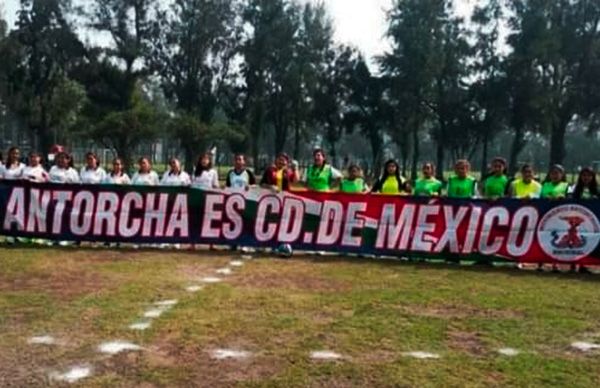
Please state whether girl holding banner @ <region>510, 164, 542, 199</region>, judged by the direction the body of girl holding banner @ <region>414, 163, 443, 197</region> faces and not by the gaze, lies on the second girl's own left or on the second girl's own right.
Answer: on the second girl's own left

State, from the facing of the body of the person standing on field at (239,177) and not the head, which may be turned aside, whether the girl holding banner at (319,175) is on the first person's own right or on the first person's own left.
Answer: on the first person's own left

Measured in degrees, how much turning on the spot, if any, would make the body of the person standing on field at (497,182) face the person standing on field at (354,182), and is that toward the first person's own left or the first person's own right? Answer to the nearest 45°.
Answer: approximately 90° to the first person's own right

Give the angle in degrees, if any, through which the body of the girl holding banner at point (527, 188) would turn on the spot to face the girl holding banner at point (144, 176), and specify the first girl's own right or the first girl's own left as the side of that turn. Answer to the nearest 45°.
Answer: approximately 90° to the first girl's own right

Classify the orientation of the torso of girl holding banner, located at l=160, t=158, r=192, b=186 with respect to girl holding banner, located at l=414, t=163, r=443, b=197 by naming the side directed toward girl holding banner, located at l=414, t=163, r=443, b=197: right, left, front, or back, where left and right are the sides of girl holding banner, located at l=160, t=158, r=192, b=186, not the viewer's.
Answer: left

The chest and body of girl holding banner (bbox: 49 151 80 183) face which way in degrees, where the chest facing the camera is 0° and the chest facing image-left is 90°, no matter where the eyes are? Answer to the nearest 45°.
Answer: approximately 0°

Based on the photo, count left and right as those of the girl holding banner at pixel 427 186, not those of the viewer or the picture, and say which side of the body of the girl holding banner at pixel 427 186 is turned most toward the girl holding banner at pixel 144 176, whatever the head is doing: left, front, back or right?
right
